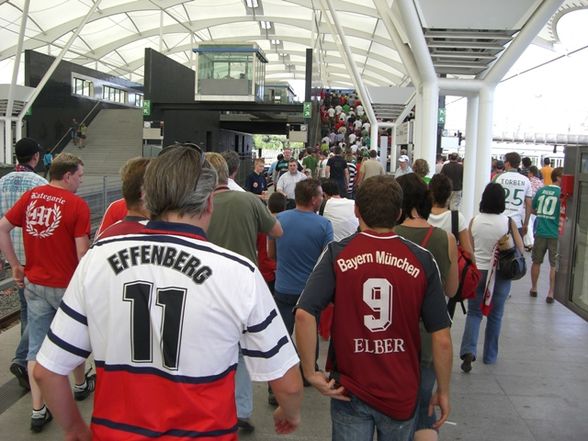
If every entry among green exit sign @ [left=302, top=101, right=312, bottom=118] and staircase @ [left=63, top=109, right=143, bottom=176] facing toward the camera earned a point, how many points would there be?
2

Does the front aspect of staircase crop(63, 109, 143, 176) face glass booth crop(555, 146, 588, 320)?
yes

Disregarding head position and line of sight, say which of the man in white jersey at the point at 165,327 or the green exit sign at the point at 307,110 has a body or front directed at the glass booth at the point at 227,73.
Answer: the man in white jersey

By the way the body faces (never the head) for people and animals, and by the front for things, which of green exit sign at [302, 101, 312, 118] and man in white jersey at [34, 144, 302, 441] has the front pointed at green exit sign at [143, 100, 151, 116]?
the man in white jersey

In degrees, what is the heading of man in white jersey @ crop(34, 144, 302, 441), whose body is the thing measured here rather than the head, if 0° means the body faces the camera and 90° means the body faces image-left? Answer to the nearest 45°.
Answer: approximately 180°

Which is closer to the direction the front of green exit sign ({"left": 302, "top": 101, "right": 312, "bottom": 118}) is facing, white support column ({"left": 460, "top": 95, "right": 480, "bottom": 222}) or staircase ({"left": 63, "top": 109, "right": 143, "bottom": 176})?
the white support column

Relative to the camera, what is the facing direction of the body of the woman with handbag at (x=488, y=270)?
away from the camera

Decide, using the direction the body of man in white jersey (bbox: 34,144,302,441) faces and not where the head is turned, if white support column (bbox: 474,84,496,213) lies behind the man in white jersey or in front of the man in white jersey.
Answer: in front

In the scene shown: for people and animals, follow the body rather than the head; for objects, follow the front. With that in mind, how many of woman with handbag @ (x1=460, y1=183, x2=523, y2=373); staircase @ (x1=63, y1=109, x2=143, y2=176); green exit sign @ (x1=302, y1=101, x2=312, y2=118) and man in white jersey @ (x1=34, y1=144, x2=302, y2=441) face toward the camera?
2

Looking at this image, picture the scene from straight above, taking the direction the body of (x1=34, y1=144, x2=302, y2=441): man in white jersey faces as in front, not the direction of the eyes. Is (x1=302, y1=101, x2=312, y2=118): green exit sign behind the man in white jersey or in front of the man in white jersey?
in front

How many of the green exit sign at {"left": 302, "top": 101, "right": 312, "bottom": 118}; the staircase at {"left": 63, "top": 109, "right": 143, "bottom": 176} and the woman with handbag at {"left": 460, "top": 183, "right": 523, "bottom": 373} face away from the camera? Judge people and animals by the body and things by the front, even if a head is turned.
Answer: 1

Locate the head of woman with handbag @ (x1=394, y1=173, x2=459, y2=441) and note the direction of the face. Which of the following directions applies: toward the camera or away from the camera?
away from the camera

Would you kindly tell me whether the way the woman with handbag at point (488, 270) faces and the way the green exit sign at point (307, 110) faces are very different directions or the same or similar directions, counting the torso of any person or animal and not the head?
very different directions
